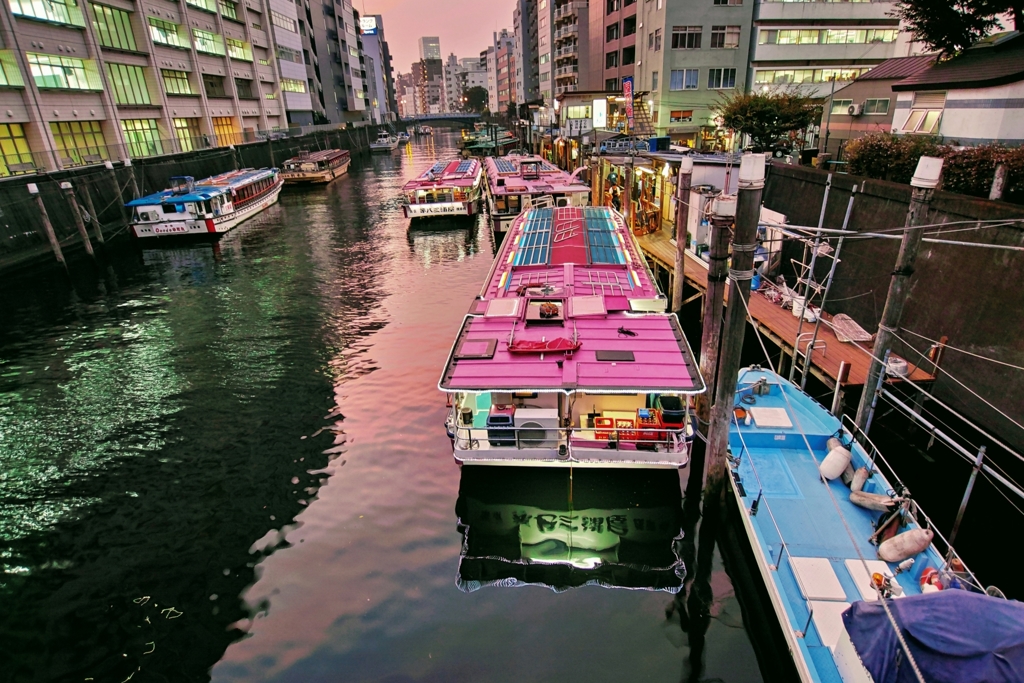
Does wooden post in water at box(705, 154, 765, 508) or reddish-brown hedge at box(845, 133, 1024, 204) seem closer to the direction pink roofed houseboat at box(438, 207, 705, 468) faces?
the reddish-brown hedge

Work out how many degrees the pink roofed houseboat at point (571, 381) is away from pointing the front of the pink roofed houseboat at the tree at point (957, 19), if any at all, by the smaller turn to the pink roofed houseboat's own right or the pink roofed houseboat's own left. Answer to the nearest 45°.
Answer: approximately 45° to the pink roofed houseboat's own right

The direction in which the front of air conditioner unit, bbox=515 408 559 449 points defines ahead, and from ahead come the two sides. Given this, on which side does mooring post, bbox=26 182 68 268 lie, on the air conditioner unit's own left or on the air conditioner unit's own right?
on the air conditioner unit's own right

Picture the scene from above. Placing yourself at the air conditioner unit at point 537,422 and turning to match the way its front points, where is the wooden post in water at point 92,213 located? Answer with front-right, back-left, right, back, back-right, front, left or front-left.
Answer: back-right

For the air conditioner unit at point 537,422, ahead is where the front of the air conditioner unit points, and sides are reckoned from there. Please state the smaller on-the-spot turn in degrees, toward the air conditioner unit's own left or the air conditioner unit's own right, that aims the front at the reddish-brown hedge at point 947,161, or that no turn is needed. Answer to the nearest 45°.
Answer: approximately 135° to the air conditioner unit's own left

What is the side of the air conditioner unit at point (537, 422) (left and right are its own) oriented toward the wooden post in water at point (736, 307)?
left

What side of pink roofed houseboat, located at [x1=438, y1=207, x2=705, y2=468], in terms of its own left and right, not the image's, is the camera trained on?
back

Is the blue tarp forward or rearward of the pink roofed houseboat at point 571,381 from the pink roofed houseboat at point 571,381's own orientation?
rearward

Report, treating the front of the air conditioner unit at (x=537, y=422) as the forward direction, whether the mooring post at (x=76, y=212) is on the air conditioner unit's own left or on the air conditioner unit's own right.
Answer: on the air conditioner unit's own right
